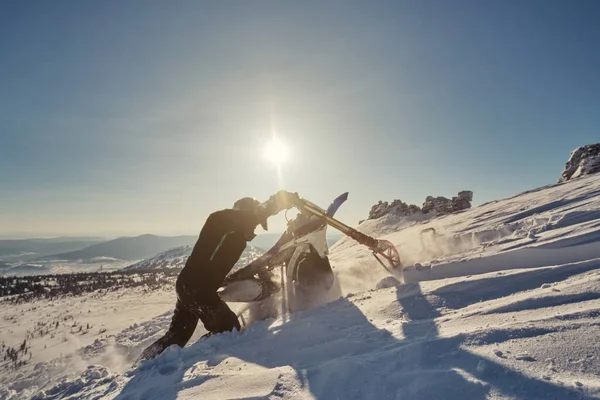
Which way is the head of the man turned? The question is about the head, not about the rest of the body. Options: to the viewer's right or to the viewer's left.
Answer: to the viewer's right

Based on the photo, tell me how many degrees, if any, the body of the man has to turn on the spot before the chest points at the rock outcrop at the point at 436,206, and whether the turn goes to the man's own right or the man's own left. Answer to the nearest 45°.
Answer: approximately 45° to the man's own left

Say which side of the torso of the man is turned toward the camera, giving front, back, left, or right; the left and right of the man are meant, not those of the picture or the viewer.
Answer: right
